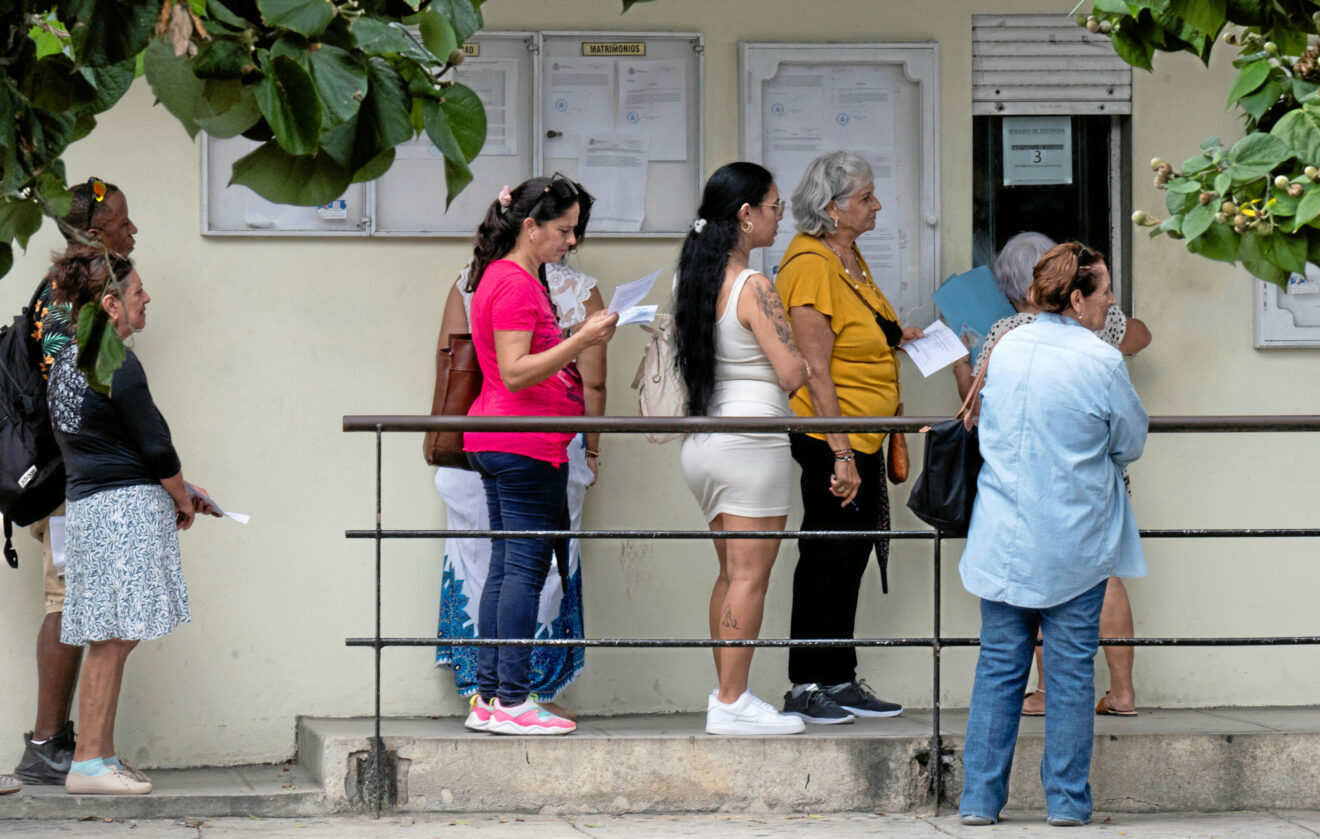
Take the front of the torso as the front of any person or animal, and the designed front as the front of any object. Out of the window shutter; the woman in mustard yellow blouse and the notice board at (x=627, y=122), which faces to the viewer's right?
the woman in mustard yellow blouse

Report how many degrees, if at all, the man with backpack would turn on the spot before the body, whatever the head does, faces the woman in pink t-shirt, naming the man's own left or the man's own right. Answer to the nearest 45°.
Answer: approximately 45° to the man's own right

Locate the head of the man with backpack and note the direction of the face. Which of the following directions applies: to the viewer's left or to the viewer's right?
to the viewer's right

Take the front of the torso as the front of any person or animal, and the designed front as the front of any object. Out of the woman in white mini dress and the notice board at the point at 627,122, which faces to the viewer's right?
the woman in white mini dress

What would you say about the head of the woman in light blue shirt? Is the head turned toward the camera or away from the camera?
away from the camera

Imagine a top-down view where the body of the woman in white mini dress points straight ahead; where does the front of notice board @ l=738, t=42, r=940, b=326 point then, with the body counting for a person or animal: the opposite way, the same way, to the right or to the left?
to the right

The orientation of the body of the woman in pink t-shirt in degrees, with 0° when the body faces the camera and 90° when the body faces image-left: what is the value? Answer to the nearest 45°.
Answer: approximately 270°

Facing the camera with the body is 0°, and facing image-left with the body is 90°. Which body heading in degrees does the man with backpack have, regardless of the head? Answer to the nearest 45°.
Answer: approximately 270°

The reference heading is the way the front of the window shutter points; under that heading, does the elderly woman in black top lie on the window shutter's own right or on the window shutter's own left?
on the window shutter's own right

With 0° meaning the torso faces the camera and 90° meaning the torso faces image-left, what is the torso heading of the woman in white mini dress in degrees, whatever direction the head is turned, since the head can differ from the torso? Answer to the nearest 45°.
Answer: approximately 270°

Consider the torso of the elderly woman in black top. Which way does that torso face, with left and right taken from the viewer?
facing to the right of the viewer

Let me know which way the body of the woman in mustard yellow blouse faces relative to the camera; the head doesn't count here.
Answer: to the viewer's right

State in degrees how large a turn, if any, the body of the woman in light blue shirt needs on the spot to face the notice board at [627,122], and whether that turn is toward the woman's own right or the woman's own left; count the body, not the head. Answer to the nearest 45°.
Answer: approximately 90° to the woman's own left

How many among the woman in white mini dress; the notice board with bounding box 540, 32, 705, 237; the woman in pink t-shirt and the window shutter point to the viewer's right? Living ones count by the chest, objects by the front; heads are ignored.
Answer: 2

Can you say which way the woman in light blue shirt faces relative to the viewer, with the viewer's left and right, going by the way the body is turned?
facing away from the viewer and to the right of the viewer
